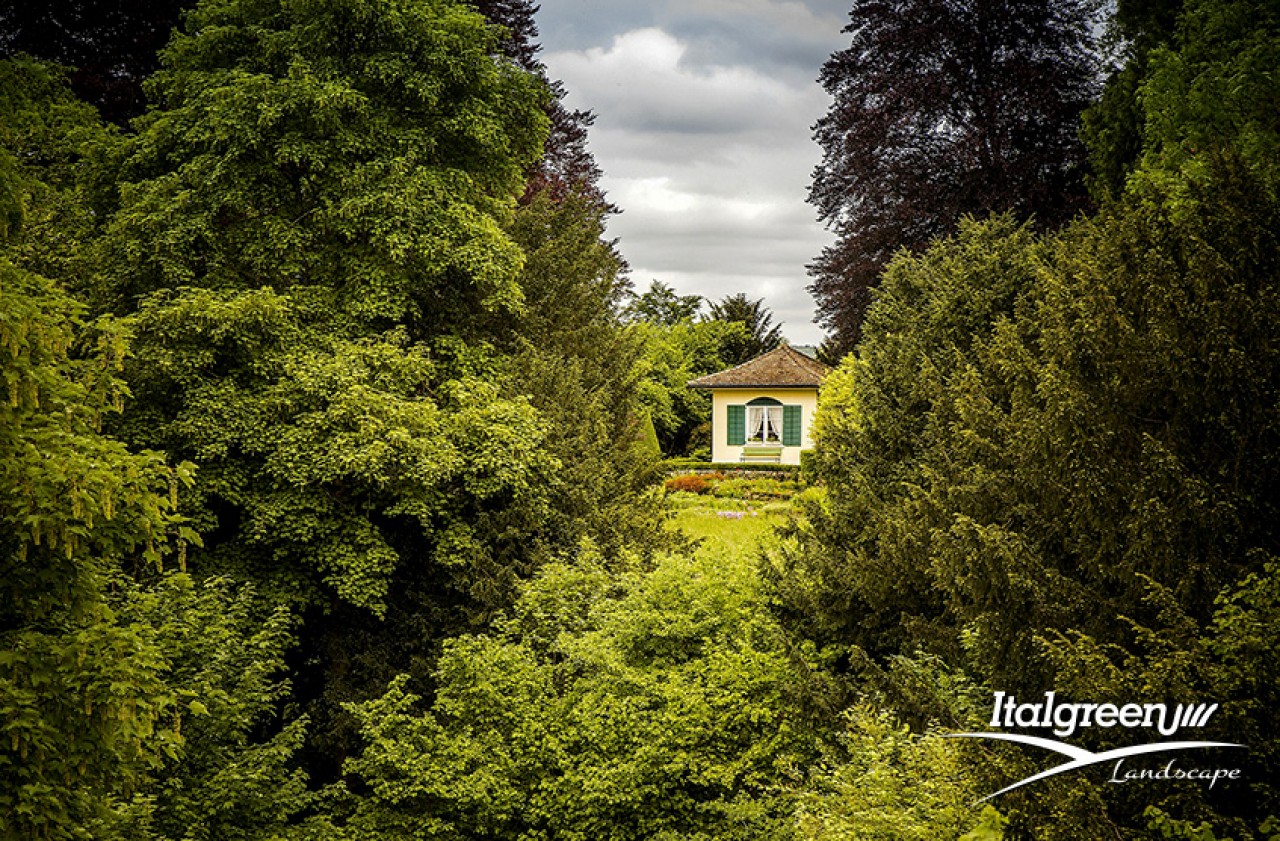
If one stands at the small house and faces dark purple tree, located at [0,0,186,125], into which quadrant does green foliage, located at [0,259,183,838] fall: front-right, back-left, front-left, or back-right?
front-left

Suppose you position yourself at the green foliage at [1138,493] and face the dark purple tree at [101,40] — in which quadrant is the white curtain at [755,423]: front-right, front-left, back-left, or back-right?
front-right

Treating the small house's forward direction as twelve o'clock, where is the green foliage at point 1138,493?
The green foliage is roughly at 12 o'clock from the small house.

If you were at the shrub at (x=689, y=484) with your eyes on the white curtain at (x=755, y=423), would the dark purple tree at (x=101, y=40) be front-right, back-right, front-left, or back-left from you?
back-left

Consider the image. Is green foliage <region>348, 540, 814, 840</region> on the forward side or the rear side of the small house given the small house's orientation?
on the forward side

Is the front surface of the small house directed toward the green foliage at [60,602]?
yes

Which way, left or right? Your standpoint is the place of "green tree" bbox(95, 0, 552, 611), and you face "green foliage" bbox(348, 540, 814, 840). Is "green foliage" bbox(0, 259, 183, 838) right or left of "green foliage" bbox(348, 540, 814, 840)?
right

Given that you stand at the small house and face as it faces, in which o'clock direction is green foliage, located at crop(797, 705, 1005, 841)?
The green foliage is roughly at 12 o'clock from the small house.

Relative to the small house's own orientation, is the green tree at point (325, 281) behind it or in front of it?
in front

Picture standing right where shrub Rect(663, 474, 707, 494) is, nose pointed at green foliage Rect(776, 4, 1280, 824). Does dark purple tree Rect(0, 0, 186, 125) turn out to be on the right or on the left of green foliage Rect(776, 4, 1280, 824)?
right

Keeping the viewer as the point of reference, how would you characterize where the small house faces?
facing the viewer

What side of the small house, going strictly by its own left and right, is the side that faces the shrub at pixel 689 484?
front
